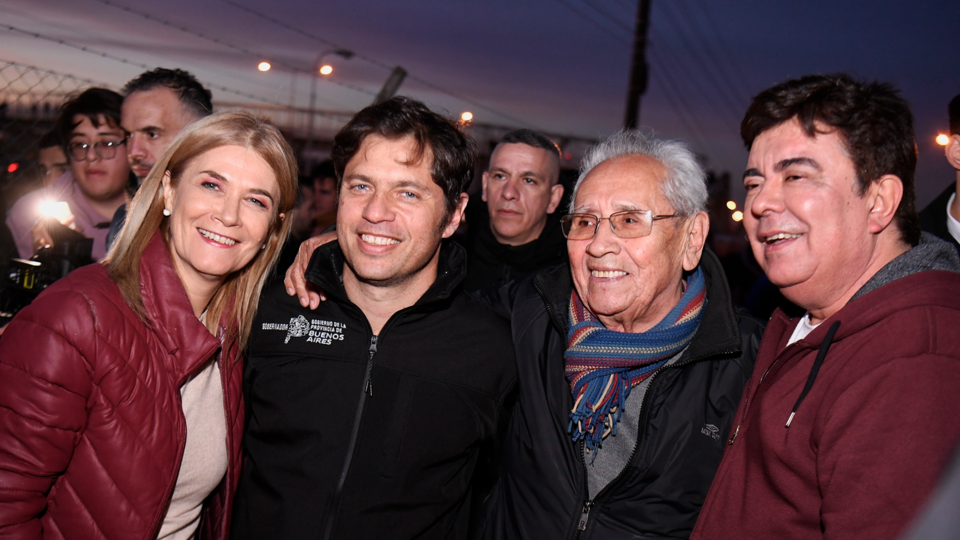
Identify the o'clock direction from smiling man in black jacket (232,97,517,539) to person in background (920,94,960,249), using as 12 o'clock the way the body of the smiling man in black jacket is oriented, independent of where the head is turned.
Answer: The person in background is roughly at 9 o'clock from the smiling man in black jacket.

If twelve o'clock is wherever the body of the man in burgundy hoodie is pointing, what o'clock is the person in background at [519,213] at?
The person in background is roughly at 3 o'clock from the man in burgundy hoodie.

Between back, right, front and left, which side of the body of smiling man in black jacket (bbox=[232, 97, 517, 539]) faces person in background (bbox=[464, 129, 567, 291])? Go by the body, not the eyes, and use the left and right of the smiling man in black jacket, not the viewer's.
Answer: back

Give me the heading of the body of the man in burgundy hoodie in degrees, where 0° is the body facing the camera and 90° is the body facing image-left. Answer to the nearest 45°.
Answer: approximately 45°

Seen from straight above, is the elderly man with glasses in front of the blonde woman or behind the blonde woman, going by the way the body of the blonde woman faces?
in front

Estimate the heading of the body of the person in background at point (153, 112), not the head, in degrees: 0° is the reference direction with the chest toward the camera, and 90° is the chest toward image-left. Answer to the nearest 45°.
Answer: approximately 45°

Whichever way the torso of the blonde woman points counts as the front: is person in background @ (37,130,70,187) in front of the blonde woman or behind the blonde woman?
behind

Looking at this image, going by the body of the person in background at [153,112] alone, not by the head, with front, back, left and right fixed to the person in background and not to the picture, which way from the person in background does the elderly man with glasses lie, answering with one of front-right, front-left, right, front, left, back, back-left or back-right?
left

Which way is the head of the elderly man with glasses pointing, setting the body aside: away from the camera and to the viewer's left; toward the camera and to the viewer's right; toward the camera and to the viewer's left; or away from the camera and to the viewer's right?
toward the camera and to the viewer's left

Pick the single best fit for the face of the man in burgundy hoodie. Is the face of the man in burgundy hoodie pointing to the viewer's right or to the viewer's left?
to the viewer's left

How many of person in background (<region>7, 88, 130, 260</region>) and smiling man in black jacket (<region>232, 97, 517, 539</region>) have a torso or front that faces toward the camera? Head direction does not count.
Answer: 2
